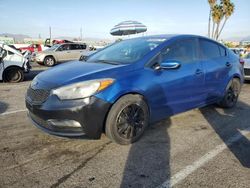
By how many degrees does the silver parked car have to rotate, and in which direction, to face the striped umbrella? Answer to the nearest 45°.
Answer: approximately 180°

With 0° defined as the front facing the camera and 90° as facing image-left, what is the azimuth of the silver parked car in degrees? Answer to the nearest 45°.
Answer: approximately 45°

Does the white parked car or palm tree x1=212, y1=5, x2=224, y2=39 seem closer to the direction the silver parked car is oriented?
the white parked car

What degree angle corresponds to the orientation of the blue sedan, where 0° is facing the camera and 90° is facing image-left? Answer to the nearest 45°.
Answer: approximately 45°

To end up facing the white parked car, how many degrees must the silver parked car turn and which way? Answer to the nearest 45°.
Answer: approximately 45° to its left

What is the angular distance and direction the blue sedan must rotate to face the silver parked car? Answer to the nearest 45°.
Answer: approximately 135° to its right

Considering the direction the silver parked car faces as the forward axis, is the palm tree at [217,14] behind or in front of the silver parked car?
behind

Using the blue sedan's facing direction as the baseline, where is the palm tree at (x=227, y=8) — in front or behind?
behind

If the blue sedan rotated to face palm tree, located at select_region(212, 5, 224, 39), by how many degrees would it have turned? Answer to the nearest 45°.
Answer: approximately 135° to its right

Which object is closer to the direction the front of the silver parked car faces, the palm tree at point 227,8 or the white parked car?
the white parked car
